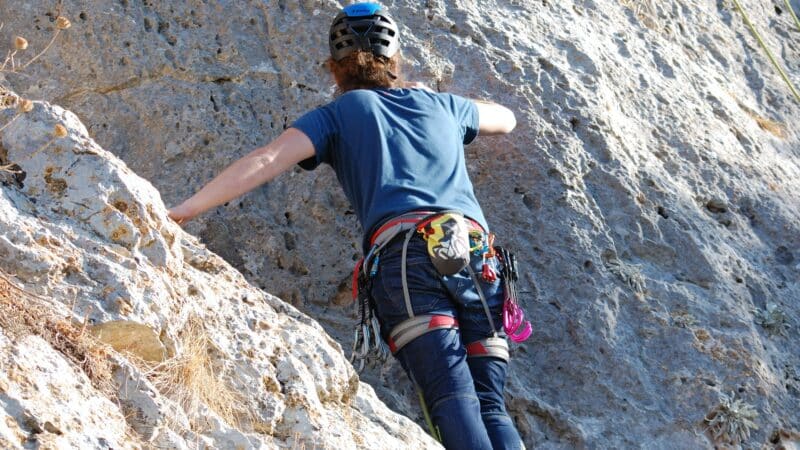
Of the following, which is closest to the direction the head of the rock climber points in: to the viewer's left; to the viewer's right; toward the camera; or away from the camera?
away from the camera

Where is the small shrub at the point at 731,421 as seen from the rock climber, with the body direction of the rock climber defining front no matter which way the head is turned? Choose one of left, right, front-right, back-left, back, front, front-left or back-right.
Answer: right

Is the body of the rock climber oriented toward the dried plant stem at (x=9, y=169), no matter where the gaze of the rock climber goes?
no

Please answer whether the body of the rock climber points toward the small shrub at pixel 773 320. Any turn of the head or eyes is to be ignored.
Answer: no

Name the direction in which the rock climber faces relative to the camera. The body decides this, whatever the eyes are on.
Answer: away from the camera

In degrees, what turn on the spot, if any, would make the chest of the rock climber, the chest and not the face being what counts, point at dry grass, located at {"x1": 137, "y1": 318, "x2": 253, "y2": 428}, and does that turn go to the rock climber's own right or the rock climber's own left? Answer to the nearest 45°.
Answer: approximately 135° to the rock climber's own left

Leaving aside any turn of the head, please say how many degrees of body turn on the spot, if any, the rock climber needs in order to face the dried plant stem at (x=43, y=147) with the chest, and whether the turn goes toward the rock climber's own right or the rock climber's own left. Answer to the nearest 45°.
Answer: approximately 90° to the rock climber's own left

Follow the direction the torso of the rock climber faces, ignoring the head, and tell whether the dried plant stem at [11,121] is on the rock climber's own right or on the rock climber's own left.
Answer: on the rock climber's own left
